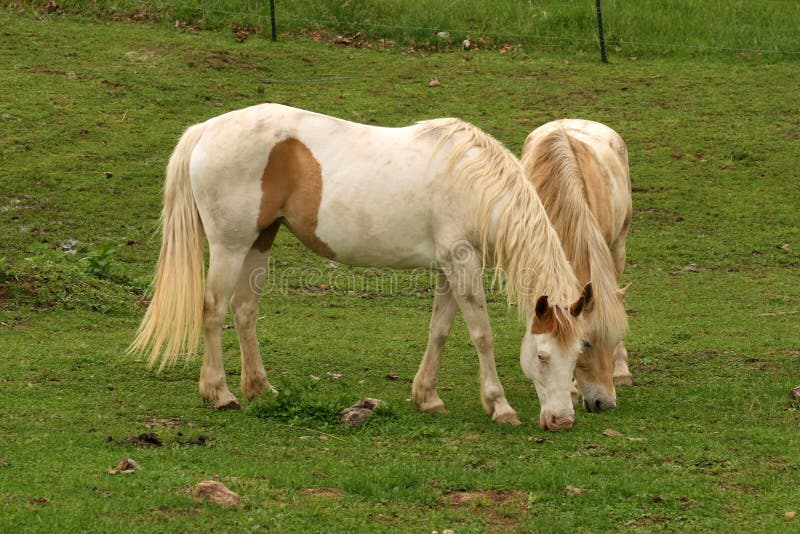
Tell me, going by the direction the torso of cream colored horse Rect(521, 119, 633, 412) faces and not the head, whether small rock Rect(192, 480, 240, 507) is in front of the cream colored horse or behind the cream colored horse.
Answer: in front

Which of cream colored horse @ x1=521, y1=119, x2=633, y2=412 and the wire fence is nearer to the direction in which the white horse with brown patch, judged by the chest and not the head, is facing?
the cream colored horse

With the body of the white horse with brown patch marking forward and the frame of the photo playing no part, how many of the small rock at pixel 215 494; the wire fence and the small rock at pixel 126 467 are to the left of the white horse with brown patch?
1

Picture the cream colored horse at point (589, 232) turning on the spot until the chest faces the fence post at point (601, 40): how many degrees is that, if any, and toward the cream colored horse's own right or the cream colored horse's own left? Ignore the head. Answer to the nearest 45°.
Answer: approximately 180°

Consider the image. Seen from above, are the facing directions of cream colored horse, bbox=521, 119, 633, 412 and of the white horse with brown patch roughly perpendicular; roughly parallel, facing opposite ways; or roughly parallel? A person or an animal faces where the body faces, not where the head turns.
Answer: roughly perpendicular

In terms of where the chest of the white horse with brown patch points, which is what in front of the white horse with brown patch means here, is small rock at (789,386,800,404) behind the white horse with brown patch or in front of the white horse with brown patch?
in front

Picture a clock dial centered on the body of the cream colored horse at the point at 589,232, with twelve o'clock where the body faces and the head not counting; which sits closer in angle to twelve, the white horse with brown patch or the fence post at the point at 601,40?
the white horse with brown patch

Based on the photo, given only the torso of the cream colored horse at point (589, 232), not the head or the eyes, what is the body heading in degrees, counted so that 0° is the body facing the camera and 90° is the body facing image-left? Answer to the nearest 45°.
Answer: approximately 0°

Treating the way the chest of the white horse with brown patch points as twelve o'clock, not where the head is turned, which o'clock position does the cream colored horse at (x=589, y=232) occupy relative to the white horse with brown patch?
The cream colored horse is roughly at 12 o'clock from the white horse with brown patch.

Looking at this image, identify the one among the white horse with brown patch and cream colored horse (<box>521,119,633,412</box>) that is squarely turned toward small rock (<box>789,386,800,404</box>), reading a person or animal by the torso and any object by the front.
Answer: the white horse with brown patch

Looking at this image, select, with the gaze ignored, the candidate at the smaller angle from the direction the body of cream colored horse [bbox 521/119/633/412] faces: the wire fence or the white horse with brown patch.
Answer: the white horse with brown patch

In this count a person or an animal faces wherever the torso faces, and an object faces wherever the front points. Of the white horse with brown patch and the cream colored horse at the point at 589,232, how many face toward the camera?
1

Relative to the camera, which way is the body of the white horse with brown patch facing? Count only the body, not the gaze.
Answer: to the viewer's right
